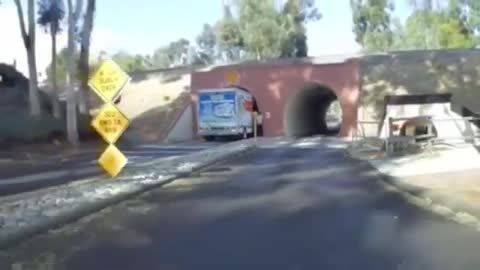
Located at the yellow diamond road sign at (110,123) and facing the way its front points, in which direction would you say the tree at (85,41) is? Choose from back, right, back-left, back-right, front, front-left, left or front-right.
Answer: back

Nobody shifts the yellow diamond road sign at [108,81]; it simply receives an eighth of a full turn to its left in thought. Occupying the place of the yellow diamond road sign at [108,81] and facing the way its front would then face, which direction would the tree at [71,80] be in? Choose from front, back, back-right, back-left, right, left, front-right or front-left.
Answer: back-left

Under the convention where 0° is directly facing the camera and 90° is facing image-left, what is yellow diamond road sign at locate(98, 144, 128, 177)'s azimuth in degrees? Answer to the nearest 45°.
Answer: approximately 0°

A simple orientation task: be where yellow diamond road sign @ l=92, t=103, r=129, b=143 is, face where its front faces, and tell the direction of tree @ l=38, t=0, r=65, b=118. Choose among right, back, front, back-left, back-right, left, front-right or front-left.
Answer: back

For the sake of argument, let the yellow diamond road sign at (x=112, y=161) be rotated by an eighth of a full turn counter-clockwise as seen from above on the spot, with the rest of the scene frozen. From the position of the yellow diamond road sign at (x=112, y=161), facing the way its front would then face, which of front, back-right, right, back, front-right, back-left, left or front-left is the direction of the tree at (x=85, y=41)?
back-left

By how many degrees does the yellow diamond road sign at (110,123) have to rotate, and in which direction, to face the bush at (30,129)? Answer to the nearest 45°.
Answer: approximately 180°

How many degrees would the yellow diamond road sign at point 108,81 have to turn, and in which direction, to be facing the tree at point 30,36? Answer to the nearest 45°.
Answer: approximately 180°

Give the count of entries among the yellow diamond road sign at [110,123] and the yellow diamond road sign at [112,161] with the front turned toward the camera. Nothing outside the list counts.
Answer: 2

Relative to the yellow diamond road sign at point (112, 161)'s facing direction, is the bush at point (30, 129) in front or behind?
behind
